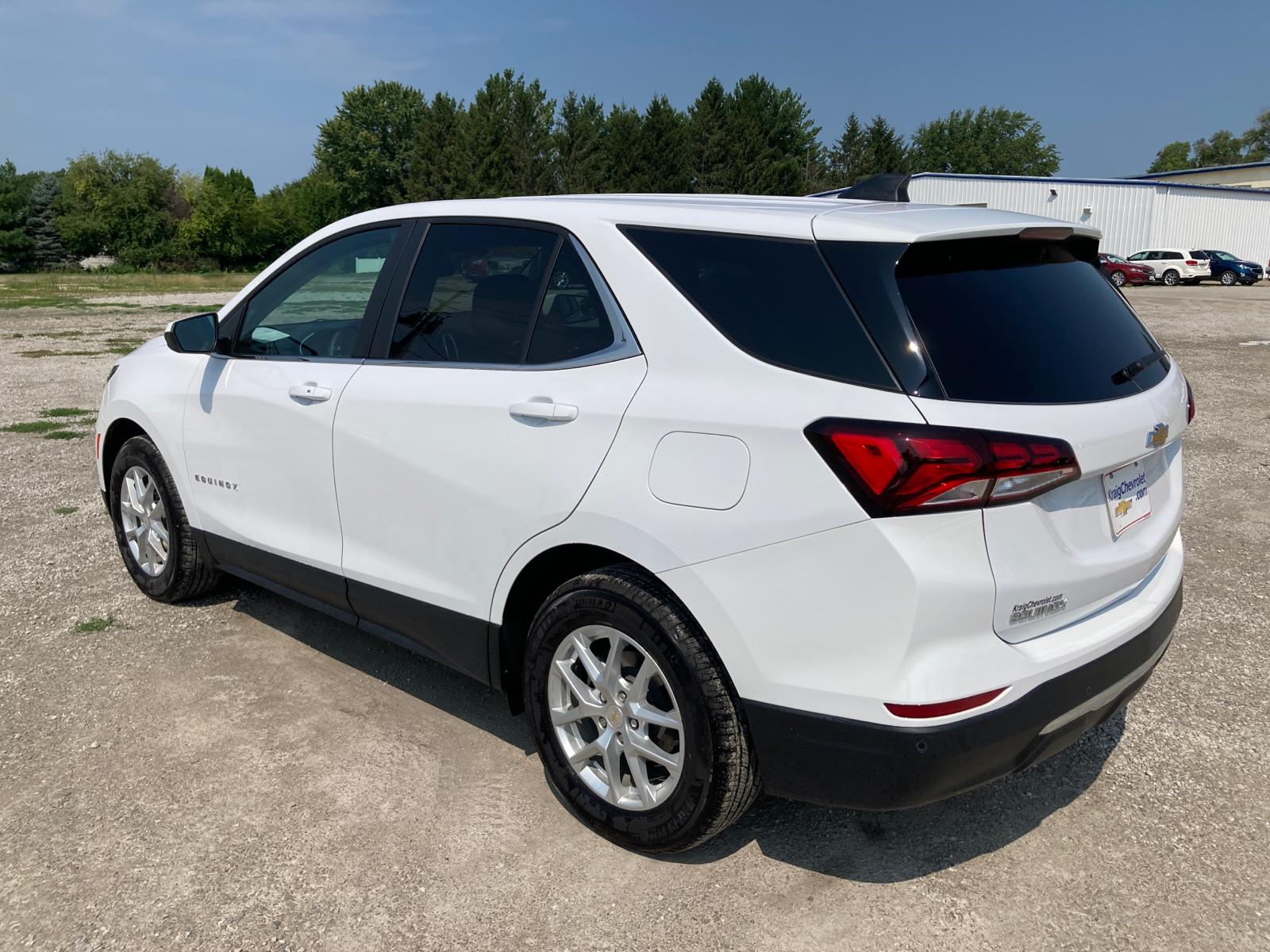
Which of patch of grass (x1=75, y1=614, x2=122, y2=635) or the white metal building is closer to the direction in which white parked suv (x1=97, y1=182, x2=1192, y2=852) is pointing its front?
the patch of grass

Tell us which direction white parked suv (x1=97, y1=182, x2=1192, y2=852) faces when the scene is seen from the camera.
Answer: facing away from the viewer and to the left of the viewer

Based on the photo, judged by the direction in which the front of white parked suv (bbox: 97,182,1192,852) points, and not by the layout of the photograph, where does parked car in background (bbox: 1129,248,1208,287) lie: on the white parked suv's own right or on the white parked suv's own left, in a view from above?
on the white parked suv's own right

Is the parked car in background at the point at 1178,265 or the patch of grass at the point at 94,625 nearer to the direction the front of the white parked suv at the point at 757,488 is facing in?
the patch of grass

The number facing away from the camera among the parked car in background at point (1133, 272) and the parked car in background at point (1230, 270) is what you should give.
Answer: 0

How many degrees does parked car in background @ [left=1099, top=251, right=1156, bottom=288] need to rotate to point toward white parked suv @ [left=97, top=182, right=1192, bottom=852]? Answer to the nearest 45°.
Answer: approximately 45° to its right

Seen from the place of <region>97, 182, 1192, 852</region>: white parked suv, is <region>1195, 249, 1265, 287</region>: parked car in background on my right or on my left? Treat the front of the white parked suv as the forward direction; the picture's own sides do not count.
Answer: on my right

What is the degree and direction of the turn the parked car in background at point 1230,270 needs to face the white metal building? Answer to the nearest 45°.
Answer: approximately 180°

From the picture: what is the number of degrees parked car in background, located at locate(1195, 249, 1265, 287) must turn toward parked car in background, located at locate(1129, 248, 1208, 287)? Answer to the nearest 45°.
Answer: approximately 90° to its right

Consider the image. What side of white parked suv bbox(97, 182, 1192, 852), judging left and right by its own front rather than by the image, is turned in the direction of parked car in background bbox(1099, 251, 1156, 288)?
right
